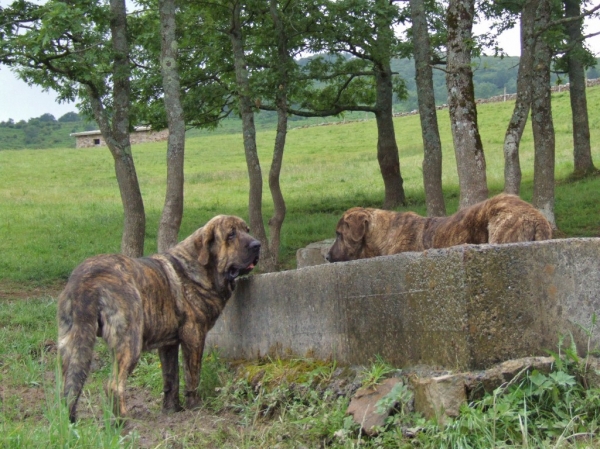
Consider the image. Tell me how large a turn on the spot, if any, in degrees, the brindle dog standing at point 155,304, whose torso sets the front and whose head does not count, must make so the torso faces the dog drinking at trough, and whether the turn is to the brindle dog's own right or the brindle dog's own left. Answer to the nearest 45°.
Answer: approximately 45° to the brindle dog's own right

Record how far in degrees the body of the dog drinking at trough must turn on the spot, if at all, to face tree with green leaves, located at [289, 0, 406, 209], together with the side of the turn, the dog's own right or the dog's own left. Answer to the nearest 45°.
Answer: approximately 90° to the dog's own right

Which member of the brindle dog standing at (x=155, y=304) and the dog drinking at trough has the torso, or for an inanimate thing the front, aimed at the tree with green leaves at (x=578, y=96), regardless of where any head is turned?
the brindle dog standing

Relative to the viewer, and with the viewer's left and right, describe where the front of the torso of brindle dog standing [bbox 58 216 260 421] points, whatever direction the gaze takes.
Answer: facing away from the viewer and to the right of the viewer

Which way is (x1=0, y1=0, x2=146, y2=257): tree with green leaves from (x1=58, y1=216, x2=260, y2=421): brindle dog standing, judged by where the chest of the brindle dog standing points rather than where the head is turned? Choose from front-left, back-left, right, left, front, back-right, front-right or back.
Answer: front-left

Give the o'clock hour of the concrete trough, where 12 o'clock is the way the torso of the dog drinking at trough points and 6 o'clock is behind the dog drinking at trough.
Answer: The concrete trough is roughly at 9 o'clock from the dog drinking at trough.

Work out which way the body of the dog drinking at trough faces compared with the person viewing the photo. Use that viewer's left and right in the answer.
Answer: facing to the left of the viewer

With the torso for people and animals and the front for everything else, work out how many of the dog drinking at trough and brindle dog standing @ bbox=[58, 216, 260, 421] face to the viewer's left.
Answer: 1

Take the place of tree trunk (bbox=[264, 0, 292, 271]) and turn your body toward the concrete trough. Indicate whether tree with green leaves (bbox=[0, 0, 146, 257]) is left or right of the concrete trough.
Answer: right
